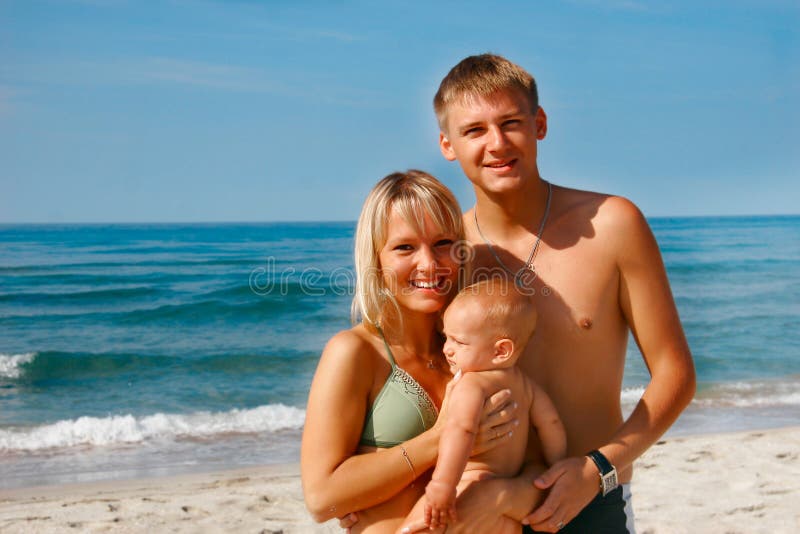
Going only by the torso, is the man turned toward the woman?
yes

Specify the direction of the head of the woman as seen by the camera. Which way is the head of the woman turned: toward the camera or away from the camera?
toward the camera

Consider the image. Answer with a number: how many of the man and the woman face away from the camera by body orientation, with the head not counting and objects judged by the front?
0

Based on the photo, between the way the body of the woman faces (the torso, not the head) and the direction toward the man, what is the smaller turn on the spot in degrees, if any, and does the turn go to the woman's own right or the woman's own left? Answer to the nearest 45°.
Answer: approximately 90° to the woman's own left

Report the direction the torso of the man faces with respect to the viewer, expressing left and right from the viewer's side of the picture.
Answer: facing the viewer and to the left of the viewer
